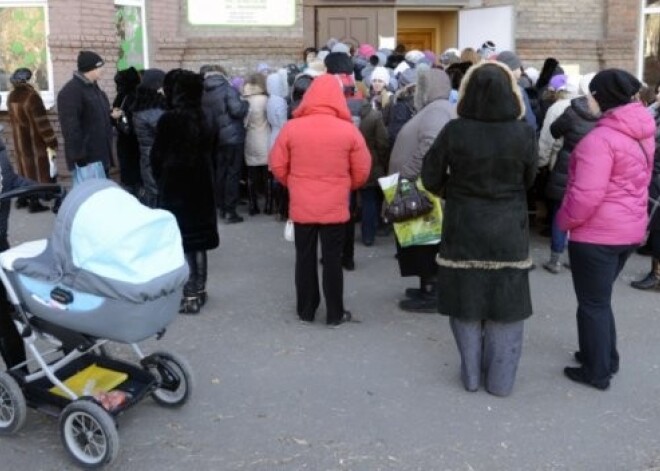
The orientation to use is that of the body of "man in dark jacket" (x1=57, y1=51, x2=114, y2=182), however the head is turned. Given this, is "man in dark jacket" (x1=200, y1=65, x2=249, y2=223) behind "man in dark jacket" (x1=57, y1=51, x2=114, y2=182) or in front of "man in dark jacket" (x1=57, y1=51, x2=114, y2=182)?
in front

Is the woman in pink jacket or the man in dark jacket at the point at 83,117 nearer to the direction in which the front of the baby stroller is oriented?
the woman in pink jacket

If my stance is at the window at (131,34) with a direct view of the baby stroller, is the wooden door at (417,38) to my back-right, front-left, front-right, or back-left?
back-left

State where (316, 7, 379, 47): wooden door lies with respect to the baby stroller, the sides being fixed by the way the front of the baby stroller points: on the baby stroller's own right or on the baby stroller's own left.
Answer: on the baby stroller's own left

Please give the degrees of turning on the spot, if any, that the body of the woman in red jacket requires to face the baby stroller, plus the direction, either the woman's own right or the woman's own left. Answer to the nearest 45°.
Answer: approximately 135° to the woman's own left

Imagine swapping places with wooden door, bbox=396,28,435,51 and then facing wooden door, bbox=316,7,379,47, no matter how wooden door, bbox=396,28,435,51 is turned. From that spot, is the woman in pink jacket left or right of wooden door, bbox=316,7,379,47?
left

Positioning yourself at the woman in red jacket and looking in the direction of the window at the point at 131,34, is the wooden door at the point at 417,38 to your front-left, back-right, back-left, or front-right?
front-right

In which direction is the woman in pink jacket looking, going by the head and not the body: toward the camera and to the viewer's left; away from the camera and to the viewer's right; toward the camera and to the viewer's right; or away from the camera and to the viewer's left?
away from the camera and to the viewer's left

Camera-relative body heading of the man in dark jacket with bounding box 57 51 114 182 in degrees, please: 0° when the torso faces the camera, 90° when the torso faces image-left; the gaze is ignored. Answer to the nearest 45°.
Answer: approximately 270°

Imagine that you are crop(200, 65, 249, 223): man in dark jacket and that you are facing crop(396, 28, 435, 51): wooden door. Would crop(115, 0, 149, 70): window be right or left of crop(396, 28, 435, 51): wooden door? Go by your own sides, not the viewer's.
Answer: left

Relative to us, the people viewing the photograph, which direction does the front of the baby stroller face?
facing the viewer and to the right of the viewer

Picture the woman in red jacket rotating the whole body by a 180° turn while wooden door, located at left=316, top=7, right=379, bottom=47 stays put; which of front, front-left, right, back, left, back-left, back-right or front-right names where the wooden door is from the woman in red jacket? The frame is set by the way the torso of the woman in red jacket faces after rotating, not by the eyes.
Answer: back

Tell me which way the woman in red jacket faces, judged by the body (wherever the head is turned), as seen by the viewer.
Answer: away from the camera

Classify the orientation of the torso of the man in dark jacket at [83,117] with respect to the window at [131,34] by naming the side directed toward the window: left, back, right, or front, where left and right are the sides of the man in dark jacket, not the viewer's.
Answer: left

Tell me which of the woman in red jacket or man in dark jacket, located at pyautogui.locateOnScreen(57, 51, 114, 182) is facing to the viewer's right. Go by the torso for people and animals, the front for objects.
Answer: the man in dark jacket

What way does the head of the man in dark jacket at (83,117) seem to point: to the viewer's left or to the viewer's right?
to the viewer's right
